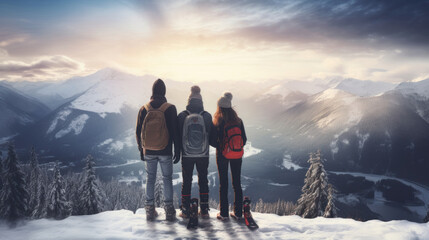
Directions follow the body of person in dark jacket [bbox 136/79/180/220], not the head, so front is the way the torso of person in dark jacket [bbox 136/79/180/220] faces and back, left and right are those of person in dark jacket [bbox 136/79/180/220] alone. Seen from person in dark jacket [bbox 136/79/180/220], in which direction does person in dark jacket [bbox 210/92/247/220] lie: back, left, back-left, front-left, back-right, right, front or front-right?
right

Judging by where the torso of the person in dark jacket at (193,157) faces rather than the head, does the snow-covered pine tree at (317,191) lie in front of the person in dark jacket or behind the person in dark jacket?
in front

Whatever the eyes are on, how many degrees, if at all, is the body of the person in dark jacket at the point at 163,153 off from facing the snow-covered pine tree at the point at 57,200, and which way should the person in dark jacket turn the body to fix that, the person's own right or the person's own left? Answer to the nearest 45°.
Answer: approximately 45° to the person's own left

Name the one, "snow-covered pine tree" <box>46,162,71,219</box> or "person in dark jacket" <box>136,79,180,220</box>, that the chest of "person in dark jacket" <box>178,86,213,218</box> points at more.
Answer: the snow-covered pine tree

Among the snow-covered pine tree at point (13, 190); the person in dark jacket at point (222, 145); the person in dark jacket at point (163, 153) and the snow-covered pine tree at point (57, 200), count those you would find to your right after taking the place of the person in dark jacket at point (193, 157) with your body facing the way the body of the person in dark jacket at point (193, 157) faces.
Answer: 1

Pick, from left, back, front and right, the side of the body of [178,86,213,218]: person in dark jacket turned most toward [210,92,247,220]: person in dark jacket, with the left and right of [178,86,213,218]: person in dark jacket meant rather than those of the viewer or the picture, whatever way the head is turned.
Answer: right

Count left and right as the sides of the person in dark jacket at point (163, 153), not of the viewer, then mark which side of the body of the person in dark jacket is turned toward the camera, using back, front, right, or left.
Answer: back

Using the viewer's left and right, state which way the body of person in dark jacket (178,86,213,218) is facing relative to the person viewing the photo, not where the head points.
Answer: facing away from the viewer

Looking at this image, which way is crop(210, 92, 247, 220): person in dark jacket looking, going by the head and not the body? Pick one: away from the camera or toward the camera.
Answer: away from the camera

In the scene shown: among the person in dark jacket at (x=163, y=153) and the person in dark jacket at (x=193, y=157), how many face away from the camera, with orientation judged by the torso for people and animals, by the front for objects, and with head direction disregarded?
2
